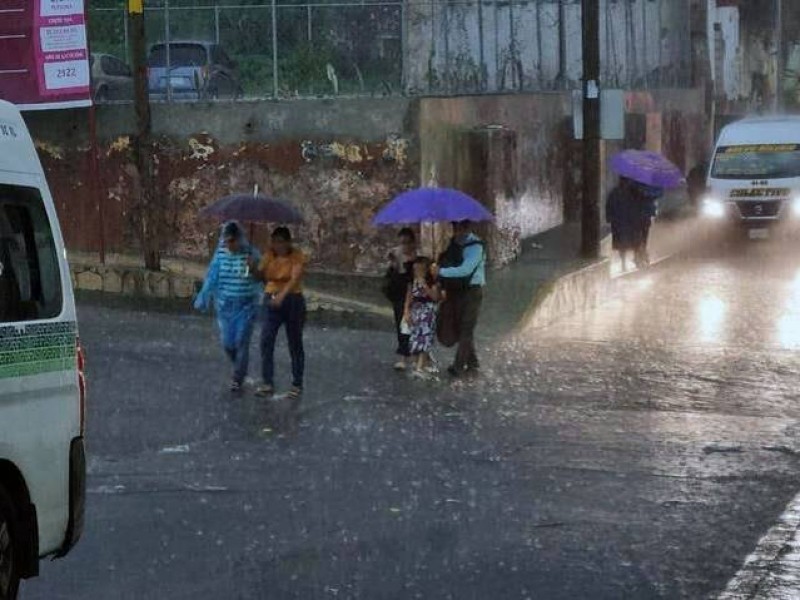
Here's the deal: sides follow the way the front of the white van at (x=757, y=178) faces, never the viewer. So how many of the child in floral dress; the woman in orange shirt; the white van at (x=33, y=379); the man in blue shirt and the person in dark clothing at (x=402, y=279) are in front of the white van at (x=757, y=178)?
5

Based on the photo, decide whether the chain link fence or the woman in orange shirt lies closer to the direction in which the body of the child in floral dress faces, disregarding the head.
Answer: the woman in orange shirt

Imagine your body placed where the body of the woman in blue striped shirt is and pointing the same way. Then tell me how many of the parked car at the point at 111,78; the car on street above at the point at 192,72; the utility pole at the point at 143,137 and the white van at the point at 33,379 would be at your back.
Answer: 3

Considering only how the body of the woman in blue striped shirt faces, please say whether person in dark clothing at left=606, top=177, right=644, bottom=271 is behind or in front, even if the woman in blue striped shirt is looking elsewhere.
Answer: behind

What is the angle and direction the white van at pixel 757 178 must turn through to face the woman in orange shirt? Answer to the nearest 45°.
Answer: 0° — it already faces them

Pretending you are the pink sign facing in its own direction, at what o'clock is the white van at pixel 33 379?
The white van is roughly at 12 o'clock from the pink sign.

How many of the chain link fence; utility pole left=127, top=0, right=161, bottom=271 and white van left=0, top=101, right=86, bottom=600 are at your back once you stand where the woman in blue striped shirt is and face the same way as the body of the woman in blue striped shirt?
2

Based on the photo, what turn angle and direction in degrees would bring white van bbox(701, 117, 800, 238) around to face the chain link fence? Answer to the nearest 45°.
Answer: approximately 45° to its right
